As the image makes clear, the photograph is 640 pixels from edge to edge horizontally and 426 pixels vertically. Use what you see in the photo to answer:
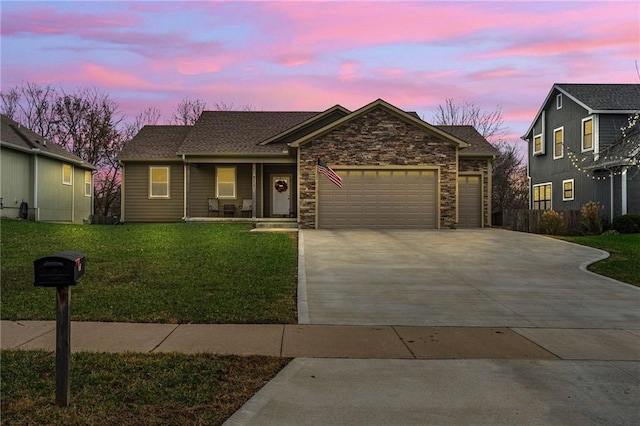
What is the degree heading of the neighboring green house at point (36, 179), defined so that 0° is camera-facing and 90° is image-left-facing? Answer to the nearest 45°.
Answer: approximately 45°

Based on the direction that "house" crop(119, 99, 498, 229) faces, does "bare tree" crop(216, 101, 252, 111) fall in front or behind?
behind

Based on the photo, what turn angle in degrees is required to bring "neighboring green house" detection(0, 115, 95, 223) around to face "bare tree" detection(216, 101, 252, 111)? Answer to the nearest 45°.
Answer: approximately 180°

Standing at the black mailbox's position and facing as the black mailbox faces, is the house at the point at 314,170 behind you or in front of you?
behind

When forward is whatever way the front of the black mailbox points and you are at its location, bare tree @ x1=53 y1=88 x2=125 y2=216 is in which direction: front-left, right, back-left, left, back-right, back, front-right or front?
back-right

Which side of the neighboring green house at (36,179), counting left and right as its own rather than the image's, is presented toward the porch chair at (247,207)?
left

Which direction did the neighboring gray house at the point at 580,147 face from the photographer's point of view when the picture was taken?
facing the viewer and to the right of the viewer

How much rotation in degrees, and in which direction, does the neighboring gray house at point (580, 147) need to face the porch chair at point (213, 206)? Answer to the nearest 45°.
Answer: approximately 90° to its right

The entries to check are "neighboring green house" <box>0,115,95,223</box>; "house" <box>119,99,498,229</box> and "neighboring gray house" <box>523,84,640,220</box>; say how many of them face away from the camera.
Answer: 0

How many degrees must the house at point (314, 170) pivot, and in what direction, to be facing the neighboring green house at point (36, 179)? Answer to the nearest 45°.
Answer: approximately 90° to its right

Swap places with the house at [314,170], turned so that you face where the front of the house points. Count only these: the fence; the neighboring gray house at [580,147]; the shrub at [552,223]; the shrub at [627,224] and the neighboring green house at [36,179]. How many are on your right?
1

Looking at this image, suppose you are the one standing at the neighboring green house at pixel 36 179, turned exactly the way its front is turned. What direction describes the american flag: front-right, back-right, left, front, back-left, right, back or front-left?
left

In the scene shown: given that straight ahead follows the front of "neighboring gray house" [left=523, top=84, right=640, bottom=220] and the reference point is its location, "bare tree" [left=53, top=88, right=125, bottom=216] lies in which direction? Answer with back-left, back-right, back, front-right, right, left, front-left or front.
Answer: back-right

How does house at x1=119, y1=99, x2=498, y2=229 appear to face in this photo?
toward the camera

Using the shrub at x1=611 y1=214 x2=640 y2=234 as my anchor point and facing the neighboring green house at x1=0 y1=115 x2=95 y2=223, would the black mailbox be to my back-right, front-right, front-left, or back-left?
front-left
